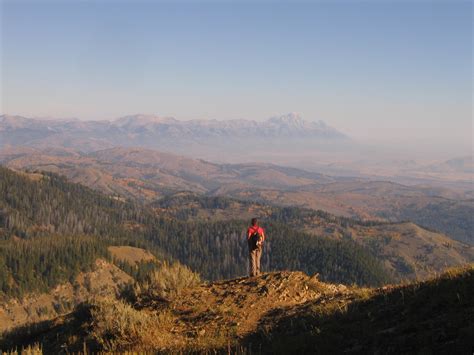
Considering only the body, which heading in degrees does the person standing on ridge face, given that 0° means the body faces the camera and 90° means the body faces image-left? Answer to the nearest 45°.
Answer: approximately 180°
